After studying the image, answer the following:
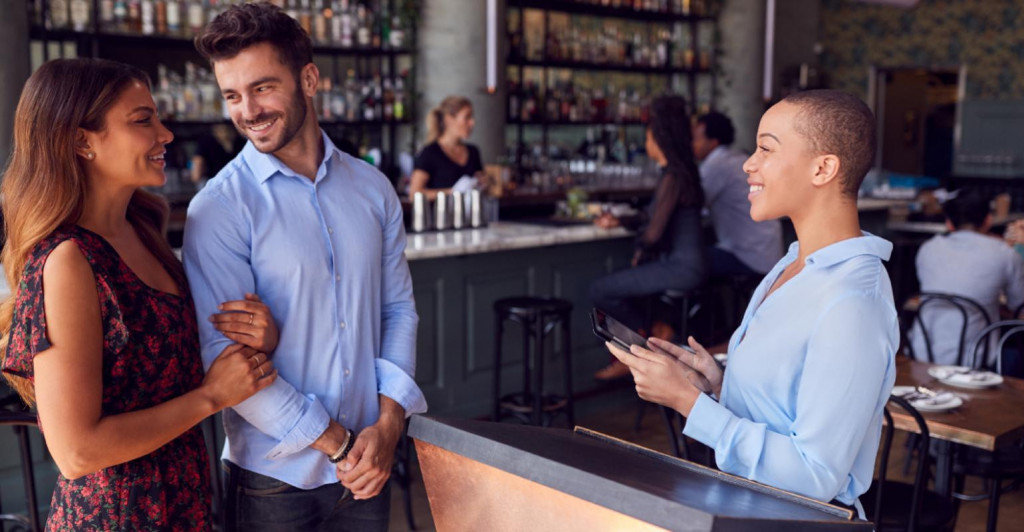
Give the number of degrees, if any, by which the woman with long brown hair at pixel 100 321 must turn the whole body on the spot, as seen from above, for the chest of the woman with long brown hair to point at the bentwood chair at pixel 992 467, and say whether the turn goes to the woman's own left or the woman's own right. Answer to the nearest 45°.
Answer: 0° — they already face it

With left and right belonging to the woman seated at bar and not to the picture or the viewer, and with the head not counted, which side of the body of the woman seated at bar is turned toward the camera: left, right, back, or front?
left

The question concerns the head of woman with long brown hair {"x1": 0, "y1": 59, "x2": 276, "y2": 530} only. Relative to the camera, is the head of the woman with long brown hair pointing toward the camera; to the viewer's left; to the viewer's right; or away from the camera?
to the viewer's right

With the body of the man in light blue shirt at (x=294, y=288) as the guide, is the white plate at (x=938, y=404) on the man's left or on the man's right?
on the man's left

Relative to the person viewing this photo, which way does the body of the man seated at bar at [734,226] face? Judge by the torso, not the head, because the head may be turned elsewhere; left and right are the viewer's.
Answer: facing to the left of the viewer

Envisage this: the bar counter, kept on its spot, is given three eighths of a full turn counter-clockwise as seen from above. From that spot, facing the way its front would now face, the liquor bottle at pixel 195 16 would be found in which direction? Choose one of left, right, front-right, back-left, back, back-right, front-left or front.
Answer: front-left

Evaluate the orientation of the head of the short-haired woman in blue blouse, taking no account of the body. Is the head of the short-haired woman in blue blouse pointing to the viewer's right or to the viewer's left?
to the viewer's left

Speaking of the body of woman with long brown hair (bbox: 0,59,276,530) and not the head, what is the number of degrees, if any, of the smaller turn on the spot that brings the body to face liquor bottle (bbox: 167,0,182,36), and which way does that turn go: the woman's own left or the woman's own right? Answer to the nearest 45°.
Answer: approximately 90° to the woman's own left

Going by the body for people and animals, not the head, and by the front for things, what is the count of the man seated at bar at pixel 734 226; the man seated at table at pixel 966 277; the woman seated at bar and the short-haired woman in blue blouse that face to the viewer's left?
3

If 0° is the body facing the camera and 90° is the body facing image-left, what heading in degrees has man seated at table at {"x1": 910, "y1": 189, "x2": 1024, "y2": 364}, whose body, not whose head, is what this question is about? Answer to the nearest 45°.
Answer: approximately 180°

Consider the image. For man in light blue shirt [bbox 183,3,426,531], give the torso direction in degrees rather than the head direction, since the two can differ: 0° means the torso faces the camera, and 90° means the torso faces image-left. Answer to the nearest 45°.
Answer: approximately 315°

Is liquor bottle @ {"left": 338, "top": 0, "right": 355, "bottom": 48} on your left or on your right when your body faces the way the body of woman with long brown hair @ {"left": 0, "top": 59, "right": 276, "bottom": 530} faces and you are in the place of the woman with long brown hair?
on your left
